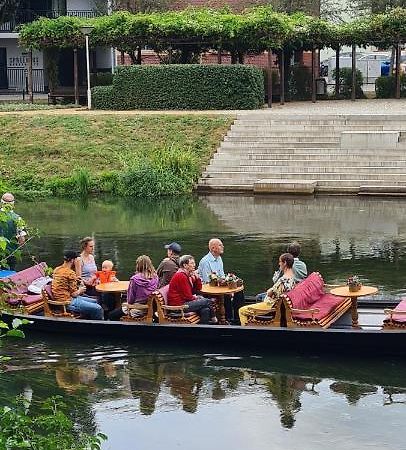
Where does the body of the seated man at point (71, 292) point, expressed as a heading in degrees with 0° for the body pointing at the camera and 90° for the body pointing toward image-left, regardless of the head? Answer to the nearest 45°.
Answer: approximately 270°

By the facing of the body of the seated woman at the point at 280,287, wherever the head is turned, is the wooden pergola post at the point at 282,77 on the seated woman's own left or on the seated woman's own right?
on the seated woman's own right

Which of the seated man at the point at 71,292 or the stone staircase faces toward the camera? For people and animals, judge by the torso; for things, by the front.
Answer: the stone staircase

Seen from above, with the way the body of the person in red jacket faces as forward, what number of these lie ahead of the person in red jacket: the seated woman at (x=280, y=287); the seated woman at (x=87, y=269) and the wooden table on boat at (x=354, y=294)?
2

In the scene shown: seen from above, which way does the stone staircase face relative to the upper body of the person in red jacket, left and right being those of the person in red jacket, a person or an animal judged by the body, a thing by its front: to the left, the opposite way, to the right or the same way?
to the right

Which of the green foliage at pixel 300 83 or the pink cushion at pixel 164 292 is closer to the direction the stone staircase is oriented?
the pink cushion

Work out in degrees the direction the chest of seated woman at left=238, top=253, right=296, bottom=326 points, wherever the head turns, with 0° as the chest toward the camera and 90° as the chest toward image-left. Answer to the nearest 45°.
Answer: approximately 90°

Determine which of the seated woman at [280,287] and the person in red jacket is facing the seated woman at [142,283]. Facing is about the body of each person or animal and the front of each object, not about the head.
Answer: the seated woman at [280,287]

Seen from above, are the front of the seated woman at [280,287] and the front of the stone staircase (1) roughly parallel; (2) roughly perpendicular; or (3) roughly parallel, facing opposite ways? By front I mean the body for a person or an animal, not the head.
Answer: roughly perpendicular

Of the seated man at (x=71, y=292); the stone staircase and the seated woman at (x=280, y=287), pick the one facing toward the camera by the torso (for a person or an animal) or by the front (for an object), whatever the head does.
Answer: the stone staircase

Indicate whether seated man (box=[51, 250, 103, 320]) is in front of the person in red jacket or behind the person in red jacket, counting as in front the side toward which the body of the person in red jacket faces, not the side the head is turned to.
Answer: behind

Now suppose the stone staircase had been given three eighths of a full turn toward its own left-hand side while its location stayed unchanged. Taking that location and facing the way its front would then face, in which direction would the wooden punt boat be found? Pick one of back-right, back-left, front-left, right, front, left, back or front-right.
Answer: back-right

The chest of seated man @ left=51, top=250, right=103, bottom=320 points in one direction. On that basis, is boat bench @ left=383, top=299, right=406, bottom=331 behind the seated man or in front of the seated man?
in front

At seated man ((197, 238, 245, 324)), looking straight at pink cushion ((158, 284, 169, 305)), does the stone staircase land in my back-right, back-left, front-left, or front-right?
back-right

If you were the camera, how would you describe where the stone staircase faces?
facing the viewer

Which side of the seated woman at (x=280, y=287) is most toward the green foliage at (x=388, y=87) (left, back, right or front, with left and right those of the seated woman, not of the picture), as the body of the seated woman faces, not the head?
right

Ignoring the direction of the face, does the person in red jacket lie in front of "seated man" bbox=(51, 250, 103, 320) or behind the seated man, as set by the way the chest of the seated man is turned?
in front

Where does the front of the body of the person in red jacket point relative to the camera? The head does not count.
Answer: to the viewer's right

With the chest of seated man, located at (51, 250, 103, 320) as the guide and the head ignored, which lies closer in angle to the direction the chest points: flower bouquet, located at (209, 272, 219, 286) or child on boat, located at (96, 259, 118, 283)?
the flower bouquet

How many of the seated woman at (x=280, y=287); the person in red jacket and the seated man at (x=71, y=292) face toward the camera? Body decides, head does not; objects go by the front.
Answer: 0

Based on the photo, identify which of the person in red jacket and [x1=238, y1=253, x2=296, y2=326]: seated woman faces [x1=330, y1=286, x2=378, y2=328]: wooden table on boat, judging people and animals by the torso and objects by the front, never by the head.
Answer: the person in red jacket
